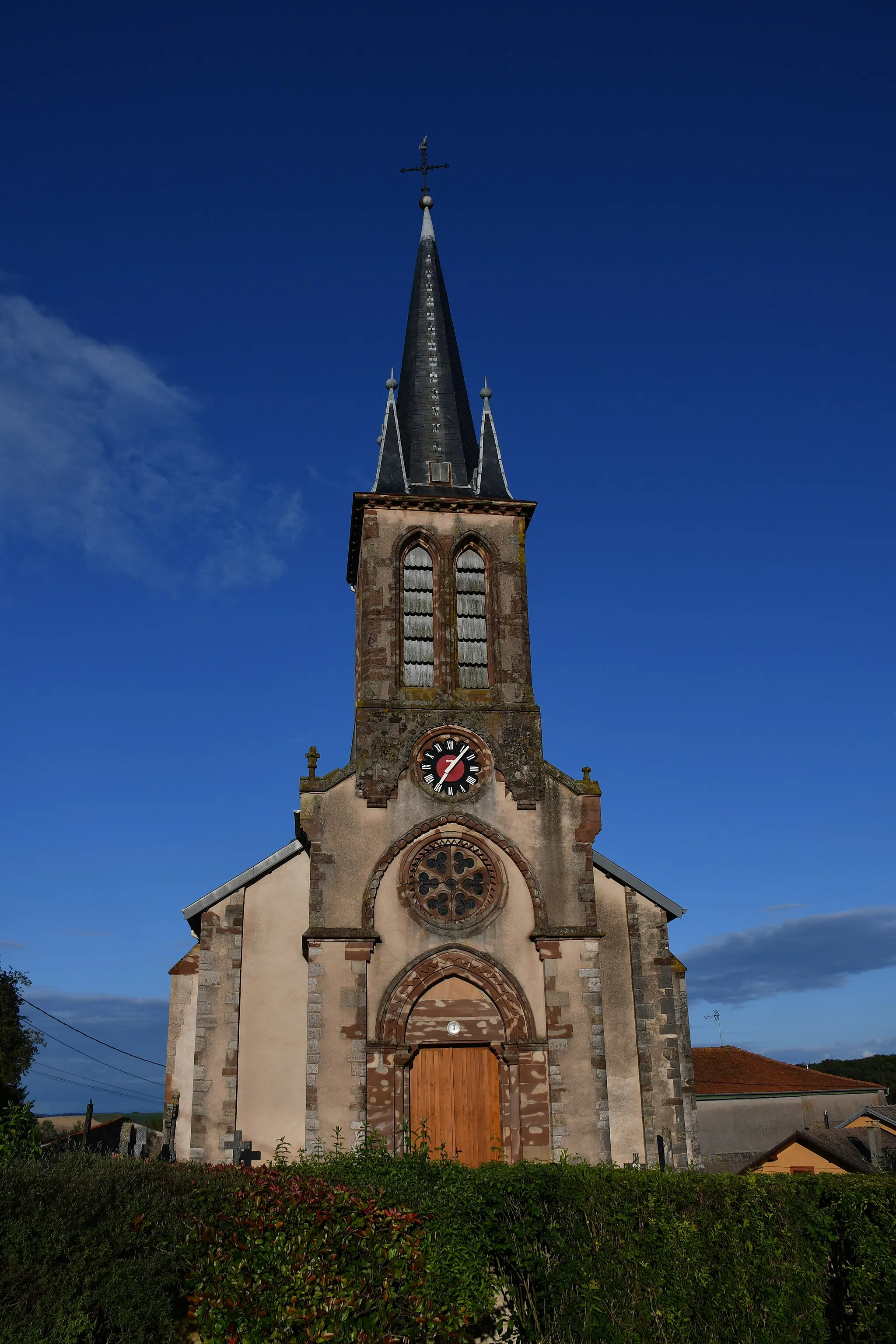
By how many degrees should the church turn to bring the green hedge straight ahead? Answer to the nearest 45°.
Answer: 0° — it already faces it

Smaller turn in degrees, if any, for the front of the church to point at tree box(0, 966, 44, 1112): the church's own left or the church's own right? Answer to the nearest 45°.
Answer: approximately 135° to the church's own right

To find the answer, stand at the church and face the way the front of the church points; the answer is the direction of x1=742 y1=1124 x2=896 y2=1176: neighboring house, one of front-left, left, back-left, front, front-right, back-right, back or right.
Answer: back-left

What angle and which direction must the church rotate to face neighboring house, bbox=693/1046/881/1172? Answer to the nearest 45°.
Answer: approximately 135° to its left

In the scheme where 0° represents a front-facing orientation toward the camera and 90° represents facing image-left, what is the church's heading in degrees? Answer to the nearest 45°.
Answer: approximately 0°

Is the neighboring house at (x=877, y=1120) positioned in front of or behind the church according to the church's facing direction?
behind
